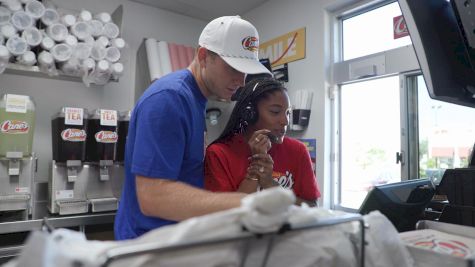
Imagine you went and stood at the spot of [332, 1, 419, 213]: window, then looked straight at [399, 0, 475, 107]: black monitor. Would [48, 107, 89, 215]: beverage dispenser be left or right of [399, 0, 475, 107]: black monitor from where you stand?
right

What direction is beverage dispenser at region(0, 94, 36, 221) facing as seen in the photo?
toward the camera

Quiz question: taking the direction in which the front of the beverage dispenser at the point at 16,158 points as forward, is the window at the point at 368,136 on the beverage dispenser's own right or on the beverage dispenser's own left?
on the beverage dispenser's own left

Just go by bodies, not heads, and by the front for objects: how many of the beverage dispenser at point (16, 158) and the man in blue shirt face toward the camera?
1

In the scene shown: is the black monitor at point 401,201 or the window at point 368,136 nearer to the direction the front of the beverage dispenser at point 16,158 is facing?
the black monitor

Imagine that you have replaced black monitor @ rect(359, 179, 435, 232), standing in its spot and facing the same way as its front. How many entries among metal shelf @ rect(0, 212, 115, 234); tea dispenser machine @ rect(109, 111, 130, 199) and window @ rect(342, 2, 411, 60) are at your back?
0

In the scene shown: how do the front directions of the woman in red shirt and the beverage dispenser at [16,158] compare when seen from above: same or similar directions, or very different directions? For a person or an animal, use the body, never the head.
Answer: same or similar directions

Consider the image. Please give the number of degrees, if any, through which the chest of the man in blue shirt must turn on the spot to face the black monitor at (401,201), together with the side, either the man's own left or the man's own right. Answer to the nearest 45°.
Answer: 0° — they already face it

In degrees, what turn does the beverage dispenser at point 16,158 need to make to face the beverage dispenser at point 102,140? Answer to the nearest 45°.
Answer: approximately 90° to its left

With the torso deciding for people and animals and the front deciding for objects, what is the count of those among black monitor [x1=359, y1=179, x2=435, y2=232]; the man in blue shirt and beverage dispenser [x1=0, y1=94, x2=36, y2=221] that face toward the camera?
1

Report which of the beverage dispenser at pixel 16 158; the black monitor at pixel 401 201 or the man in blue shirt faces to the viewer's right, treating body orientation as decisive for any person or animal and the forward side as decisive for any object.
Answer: the man in blue shirt

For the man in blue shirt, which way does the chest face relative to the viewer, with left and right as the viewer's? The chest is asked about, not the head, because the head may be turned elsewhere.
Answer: facing to the right of the viewer

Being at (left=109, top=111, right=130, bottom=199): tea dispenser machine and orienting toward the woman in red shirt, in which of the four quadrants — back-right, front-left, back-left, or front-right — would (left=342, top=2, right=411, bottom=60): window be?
front-left

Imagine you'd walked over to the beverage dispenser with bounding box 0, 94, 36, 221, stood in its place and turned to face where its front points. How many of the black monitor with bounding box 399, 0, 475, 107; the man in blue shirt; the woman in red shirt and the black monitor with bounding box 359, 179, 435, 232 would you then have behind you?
0

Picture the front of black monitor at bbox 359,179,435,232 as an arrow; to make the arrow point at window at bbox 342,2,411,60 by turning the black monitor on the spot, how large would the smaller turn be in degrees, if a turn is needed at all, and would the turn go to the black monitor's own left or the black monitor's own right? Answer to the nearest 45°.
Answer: approximately 45° to the black monitor's own right
